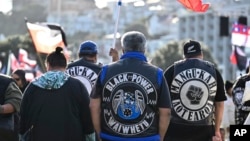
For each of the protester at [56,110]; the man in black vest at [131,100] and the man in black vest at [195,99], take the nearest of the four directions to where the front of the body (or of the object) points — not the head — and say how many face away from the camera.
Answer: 3

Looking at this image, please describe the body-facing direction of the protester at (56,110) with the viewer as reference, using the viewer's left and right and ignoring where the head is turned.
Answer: facing away from the viewer

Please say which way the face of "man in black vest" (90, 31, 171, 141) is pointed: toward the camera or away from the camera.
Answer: away from the camera

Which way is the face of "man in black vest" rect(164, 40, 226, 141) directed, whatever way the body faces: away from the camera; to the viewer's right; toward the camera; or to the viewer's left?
away from the camera

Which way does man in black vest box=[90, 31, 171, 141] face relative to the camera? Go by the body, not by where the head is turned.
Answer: away from the camera

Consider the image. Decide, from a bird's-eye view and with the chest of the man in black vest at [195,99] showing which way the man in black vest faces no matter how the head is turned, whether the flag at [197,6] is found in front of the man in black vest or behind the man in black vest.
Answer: in front

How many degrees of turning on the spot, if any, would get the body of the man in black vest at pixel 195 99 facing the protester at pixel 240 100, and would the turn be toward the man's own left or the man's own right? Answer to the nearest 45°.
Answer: approximately 45° to the man's own right

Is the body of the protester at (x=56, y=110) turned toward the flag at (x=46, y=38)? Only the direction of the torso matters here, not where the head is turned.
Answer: yes

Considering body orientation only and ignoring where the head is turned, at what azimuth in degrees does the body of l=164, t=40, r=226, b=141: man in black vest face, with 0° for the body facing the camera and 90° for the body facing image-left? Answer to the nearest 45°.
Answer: approximately 180°

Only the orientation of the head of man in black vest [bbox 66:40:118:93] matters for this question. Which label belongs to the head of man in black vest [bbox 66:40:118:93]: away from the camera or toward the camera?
away from the camera

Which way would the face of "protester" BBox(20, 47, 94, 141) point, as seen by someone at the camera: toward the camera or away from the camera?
away from the camera

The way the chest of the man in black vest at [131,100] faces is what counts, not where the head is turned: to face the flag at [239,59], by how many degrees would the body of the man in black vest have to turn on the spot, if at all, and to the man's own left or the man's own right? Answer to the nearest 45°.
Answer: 0° — they already face it
